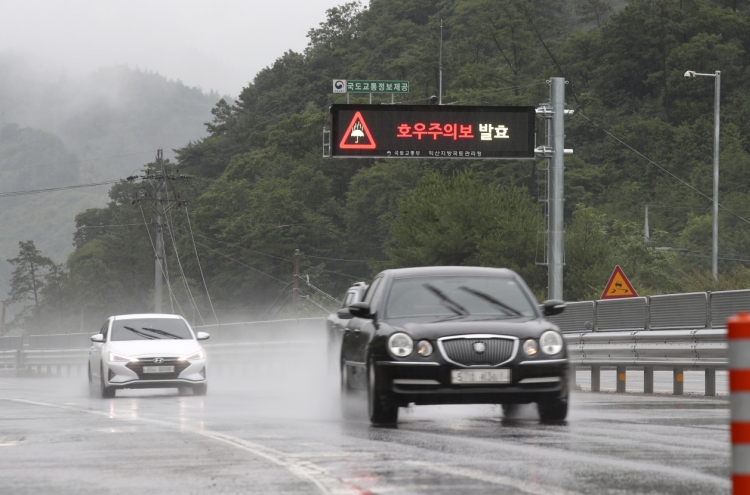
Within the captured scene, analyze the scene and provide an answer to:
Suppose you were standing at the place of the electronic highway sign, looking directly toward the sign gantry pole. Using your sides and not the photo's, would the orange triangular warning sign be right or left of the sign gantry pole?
right

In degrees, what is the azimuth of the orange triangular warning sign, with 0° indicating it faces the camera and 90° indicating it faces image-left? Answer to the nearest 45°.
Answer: approximately 0°

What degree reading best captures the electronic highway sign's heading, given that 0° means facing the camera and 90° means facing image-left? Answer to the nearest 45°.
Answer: approximately 0°

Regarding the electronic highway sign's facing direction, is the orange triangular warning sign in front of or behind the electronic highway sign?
in front

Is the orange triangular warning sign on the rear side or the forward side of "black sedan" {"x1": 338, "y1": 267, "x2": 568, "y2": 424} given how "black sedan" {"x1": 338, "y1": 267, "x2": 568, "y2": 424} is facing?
on the rear side

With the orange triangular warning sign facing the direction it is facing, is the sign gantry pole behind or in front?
behind

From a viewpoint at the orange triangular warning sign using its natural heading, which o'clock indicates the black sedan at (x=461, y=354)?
The black sedan is roughly at 12 o'clock from the orange triangular warning sign.
